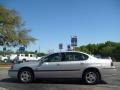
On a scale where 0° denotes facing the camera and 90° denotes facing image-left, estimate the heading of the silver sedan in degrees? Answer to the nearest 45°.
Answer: approximately 90°

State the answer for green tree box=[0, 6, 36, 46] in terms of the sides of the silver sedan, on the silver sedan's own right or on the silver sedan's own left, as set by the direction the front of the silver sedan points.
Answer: on the silver sedan's own right
